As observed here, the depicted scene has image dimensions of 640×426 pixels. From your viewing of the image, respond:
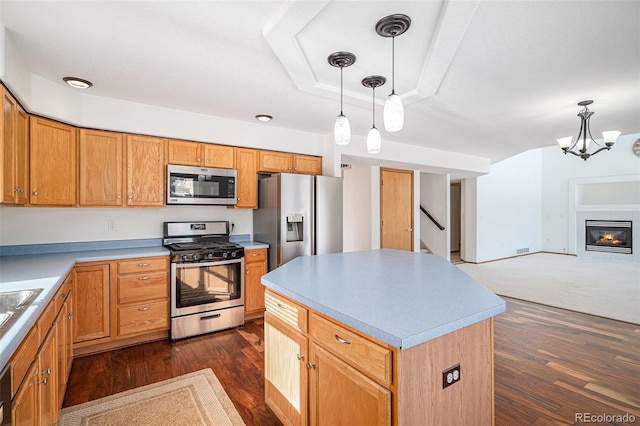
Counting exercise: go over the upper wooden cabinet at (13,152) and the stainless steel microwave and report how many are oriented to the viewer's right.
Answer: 1

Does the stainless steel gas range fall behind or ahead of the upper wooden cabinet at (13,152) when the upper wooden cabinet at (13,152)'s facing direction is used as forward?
ahead

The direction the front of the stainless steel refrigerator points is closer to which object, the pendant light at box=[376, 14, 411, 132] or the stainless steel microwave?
the pendant light

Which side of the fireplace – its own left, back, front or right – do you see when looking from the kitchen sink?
front

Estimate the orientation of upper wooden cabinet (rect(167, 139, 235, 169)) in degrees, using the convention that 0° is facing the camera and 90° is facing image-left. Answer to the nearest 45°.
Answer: approximately 0°

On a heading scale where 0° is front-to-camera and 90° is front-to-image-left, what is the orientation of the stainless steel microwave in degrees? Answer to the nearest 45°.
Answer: approximately 0°

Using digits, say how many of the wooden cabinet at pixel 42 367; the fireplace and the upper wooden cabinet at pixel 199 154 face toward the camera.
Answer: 2

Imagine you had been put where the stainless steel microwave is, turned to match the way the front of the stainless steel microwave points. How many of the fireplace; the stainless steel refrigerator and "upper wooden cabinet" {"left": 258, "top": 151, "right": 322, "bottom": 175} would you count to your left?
3

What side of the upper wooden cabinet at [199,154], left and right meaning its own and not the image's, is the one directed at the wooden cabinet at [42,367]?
front

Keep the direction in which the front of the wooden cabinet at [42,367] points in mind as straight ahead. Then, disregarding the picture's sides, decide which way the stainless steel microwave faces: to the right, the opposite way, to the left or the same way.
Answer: to the right

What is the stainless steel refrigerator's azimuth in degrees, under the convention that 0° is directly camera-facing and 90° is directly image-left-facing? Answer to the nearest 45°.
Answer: approximately 315°

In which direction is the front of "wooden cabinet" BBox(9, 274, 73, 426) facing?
to the viewer's right
